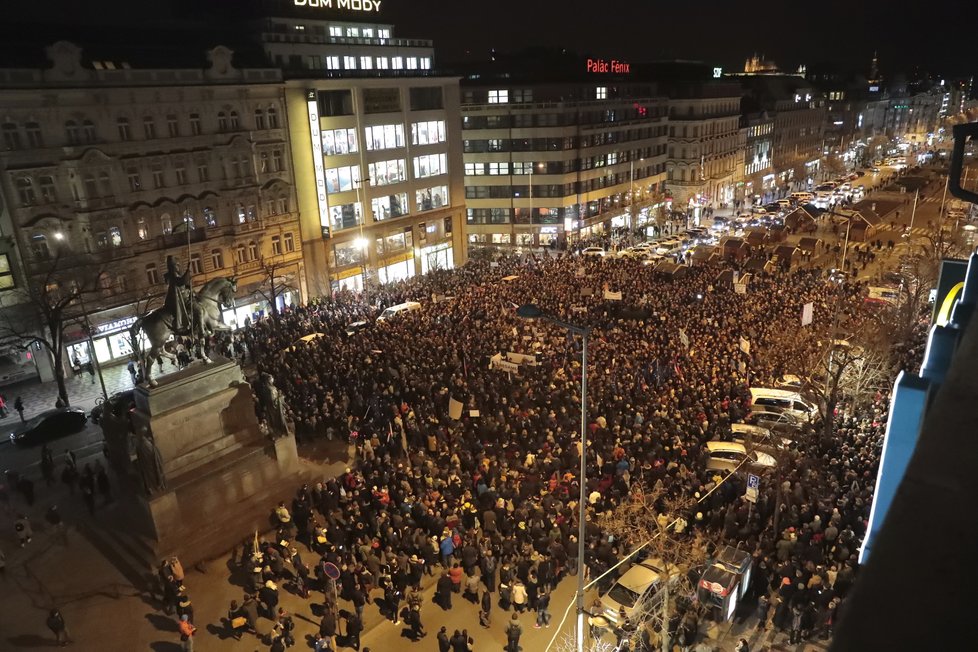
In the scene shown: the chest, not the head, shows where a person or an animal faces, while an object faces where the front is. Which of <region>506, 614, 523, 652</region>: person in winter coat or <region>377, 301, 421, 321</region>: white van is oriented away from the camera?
the person in winter coat

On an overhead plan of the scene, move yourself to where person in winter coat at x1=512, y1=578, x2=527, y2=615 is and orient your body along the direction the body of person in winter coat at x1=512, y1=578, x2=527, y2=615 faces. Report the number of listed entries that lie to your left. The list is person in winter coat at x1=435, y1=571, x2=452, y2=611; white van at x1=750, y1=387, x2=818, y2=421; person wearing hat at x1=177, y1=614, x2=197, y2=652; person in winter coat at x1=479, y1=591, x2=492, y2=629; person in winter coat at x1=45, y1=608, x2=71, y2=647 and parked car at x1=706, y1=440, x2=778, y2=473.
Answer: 4

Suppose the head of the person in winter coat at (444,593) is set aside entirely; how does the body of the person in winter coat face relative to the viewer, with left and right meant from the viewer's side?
facing away from the viewer

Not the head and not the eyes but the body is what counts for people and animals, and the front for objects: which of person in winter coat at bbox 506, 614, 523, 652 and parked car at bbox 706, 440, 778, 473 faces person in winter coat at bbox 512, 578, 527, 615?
person in winter coat at bbox 506, 614, 523, 652

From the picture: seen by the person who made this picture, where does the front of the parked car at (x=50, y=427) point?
facing the viewer and to the left of the viewer

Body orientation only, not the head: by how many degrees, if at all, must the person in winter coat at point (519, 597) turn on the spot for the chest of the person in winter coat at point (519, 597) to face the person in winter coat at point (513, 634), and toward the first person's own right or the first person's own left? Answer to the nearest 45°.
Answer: approximately 180°

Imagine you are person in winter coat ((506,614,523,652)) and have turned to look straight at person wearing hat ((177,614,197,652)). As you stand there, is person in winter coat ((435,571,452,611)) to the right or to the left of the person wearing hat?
right

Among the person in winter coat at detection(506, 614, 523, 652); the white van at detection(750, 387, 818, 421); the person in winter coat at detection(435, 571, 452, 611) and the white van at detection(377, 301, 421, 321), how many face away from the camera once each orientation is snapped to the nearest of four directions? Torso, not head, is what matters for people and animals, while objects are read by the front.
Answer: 2

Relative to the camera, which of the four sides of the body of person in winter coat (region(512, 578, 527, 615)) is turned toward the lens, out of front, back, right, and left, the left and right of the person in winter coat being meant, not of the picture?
back

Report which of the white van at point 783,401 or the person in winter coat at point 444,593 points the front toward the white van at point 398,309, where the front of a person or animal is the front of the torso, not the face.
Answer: the person in winter coat

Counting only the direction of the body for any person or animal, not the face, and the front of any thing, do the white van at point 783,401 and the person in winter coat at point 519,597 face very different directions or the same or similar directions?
very different directions

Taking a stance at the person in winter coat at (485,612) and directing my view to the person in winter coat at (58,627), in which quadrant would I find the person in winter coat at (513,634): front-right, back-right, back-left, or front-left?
back-left

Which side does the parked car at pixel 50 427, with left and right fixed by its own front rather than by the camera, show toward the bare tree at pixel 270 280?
back

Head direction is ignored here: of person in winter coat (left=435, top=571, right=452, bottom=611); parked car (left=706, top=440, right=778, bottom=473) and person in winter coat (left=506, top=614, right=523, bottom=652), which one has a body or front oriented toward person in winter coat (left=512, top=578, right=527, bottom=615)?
person in winter coat (left=506, top=614, right=523, bottom=652)
